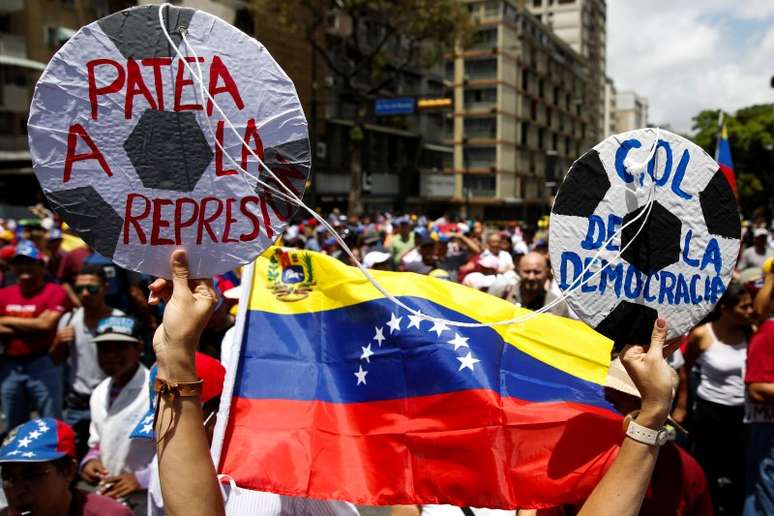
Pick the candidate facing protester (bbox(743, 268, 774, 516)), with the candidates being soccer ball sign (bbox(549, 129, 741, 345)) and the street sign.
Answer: the street sign

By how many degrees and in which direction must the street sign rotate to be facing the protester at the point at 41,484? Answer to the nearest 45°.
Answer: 0° — it already faces them

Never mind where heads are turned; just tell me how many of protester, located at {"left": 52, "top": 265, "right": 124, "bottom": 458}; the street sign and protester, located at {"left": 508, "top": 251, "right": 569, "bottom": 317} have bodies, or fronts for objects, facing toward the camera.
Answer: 3

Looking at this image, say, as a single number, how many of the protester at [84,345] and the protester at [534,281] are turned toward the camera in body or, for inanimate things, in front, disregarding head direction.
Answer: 2

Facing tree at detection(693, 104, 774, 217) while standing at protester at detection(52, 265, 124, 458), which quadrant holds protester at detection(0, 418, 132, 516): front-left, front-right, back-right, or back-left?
back-right

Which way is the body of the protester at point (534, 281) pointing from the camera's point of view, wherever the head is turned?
toward the camera

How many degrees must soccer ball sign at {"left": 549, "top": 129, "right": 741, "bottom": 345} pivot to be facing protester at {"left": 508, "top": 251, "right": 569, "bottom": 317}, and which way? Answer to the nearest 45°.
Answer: approximately 180°

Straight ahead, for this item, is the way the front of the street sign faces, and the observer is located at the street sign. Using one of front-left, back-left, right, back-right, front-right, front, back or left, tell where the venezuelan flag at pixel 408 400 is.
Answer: front

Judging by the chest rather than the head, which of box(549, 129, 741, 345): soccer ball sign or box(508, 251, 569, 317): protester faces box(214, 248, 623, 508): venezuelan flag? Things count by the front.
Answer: the protester

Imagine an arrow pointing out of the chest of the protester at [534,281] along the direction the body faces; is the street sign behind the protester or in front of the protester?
behind

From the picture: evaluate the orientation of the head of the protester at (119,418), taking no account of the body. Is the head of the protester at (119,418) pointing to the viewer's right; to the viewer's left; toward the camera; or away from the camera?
toward the camera

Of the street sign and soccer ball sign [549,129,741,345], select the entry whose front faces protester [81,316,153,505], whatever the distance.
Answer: the street sign

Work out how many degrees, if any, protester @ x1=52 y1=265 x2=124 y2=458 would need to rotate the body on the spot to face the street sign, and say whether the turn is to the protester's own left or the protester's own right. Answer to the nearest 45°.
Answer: approximately 135° to the protester's own left

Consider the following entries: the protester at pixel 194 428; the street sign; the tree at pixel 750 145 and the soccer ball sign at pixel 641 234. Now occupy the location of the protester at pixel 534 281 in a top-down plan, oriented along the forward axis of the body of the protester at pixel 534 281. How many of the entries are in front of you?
2

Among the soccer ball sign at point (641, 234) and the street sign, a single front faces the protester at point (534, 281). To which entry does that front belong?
the street sign

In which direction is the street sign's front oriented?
toward the camera

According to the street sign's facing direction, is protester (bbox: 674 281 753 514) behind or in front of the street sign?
in front

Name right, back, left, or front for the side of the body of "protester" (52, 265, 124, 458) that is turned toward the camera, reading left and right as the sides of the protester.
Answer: front
